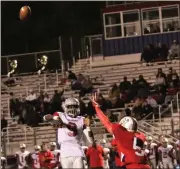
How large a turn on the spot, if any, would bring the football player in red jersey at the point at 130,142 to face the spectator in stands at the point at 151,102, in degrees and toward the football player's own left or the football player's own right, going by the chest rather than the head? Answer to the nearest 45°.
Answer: approximately 45° to the football player's own right

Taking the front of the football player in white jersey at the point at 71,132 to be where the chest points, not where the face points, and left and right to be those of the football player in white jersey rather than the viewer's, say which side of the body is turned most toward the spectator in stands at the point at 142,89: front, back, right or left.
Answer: back

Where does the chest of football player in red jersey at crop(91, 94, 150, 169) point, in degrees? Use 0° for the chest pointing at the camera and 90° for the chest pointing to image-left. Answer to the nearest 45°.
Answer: approximately 135°

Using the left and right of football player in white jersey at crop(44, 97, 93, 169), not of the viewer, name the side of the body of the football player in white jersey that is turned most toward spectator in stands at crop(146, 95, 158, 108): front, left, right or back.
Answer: back

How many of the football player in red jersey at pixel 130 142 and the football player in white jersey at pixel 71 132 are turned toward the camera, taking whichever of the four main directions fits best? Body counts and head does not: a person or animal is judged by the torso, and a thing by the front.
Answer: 1

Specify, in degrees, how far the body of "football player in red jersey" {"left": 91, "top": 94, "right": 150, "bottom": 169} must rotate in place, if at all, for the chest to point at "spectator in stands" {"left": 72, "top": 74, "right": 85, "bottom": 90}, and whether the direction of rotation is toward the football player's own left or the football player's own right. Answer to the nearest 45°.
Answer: approximately 45° to the football player's own right
